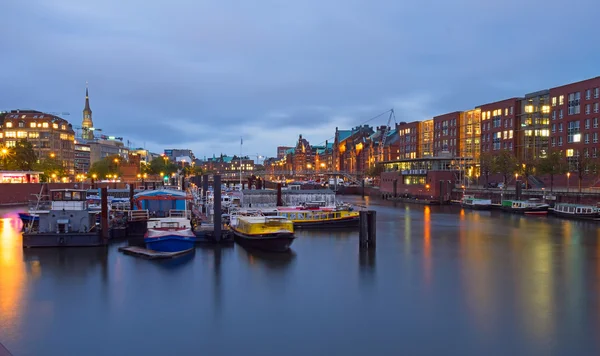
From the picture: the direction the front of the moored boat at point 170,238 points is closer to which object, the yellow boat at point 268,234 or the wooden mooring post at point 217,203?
the yellow boat

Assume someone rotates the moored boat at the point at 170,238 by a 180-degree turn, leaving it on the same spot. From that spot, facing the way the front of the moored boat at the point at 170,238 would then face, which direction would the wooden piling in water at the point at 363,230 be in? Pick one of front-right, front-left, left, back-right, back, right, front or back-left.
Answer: right

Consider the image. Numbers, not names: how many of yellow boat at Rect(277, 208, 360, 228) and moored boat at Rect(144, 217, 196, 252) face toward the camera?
1

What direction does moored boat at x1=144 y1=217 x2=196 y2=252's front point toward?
toward the camera

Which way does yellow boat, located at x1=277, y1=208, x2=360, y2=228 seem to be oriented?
to the viewer's right

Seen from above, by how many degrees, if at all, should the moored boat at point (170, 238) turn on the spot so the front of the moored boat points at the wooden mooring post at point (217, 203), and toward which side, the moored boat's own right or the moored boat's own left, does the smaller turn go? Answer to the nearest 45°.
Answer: approximately 135° to the moored boat's own left

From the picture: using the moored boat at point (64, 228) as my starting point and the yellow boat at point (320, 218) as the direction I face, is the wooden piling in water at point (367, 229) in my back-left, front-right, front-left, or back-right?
front-right

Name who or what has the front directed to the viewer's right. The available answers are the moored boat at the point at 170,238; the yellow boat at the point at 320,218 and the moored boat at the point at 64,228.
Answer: the yellow boat

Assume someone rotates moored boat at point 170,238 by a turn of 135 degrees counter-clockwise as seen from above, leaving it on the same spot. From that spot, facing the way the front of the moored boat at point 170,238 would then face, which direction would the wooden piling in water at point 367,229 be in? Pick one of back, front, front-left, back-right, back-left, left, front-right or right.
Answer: front-right

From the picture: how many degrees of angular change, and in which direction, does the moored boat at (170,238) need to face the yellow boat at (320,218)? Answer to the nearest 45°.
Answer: approximately 135° to its left
